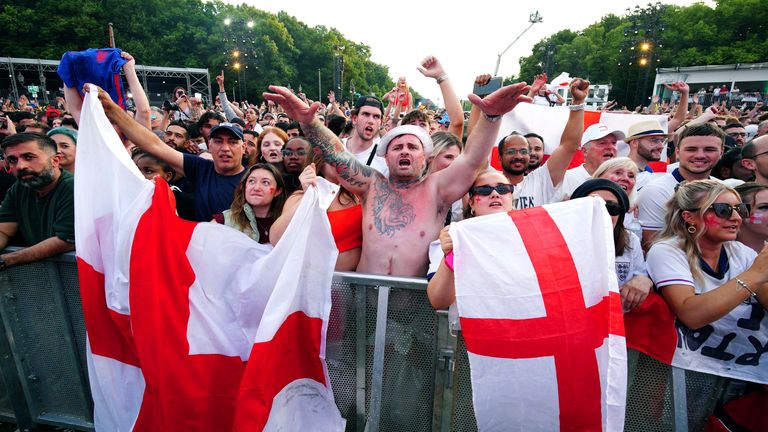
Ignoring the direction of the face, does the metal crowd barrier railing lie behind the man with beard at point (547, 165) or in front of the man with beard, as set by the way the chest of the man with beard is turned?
in front

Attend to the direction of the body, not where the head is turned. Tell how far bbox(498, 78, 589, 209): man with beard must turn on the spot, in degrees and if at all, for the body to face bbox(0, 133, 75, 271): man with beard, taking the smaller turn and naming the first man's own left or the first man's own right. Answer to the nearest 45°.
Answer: approximately 45° to the first man's own right

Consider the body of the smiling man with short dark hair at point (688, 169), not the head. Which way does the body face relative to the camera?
toward the camera

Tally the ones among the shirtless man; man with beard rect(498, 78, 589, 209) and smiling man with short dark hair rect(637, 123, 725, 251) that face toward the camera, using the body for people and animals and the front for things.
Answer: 3

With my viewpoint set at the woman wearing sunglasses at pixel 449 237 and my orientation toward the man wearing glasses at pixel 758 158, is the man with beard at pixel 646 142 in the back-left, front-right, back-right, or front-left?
front-left

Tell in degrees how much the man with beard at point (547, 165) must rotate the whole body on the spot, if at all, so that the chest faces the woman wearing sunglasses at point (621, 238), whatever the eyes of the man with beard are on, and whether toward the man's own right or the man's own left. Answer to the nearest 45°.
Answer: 0° — they already face them

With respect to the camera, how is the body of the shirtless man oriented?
toward the camera

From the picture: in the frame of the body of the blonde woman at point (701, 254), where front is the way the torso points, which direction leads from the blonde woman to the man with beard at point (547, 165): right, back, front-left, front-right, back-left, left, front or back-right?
back

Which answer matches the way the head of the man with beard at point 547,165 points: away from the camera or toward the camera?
toward the camera

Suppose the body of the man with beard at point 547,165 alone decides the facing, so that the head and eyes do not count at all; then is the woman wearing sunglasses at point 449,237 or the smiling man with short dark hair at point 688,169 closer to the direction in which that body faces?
the woman wearing sunglasses

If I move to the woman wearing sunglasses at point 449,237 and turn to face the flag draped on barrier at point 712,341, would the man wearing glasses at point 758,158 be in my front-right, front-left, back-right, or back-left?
front-left

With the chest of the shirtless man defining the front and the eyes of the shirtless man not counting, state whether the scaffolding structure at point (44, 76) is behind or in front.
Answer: behind

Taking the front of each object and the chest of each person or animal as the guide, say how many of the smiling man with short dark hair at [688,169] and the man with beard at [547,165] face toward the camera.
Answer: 2

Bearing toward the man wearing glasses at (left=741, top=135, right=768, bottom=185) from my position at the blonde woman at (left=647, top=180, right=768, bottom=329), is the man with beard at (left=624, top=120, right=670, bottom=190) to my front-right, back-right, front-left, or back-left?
front-left

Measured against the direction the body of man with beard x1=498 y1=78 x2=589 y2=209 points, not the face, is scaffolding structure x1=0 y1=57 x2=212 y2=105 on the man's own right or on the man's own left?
on the man's own right

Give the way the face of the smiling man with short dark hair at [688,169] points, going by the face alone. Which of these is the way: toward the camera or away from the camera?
toward the camera

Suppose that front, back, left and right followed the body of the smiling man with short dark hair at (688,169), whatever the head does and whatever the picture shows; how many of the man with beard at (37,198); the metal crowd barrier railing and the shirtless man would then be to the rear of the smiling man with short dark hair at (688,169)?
0

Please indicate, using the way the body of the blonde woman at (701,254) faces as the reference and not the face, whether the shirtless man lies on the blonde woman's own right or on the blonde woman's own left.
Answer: on the blonde woman's own right

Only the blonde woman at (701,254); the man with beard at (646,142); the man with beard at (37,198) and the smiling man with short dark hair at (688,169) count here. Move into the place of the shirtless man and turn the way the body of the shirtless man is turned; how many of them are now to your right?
1
